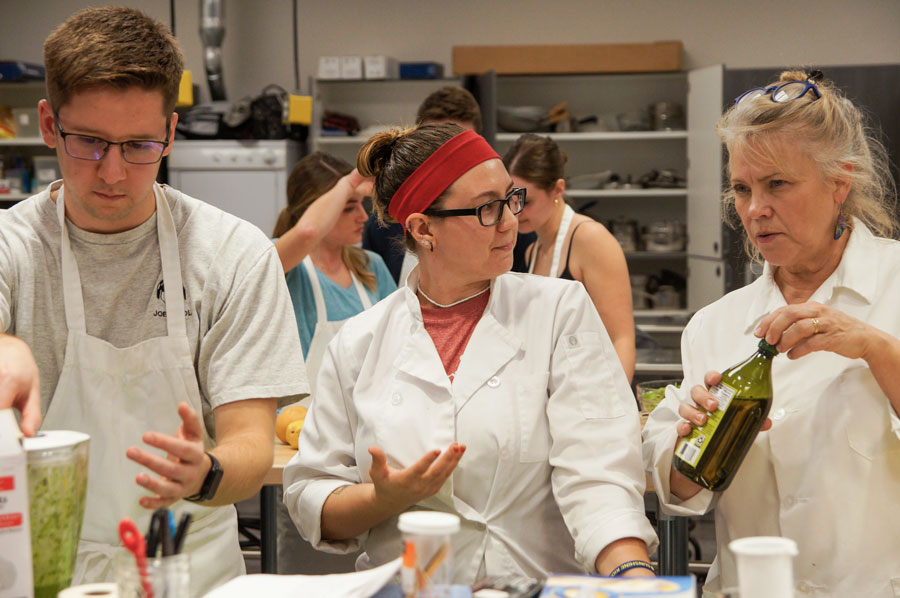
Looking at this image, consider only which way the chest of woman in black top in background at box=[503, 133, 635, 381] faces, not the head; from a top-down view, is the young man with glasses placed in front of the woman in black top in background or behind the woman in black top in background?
in front

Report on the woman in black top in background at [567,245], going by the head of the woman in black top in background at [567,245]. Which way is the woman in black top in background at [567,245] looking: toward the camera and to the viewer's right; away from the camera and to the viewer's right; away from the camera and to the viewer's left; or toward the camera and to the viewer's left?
toward the camera and to the viewer's left

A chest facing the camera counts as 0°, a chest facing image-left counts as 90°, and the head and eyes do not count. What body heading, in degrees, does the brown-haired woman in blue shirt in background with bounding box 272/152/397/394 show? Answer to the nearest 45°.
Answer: approximately 315°

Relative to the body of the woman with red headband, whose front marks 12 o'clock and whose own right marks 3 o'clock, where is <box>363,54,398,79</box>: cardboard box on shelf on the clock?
The cardboard box on shelf is roughly at 6 o'clock from the woman with red headband.

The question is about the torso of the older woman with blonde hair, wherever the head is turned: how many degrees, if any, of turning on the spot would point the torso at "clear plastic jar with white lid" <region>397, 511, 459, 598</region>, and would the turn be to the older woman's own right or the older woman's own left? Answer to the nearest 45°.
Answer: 0° — they already face it

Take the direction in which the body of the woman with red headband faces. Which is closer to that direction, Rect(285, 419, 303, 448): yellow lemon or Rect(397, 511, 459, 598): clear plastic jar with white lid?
the clear plastic jar with white lid

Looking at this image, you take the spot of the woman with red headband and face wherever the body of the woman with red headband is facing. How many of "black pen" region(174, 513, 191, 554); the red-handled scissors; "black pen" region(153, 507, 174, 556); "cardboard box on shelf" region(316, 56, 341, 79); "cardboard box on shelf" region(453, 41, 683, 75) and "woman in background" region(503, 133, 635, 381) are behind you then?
3

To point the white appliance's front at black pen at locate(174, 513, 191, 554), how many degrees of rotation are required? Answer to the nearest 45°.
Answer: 0° — it already faces it

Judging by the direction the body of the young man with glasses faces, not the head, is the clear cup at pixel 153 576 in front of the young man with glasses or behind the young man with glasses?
in front

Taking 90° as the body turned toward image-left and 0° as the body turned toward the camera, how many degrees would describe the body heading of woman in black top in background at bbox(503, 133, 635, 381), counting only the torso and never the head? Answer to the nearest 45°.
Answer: approximately 45°

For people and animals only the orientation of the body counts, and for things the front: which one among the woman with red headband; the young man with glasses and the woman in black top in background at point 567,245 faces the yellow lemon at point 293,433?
the woman in black top in background

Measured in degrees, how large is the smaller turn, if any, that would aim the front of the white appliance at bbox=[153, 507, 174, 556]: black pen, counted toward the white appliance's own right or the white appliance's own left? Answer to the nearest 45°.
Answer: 0° — it already faces it

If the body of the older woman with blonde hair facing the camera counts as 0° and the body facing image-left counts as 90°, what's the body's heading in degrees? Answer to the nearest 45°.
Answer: approximately 45°
